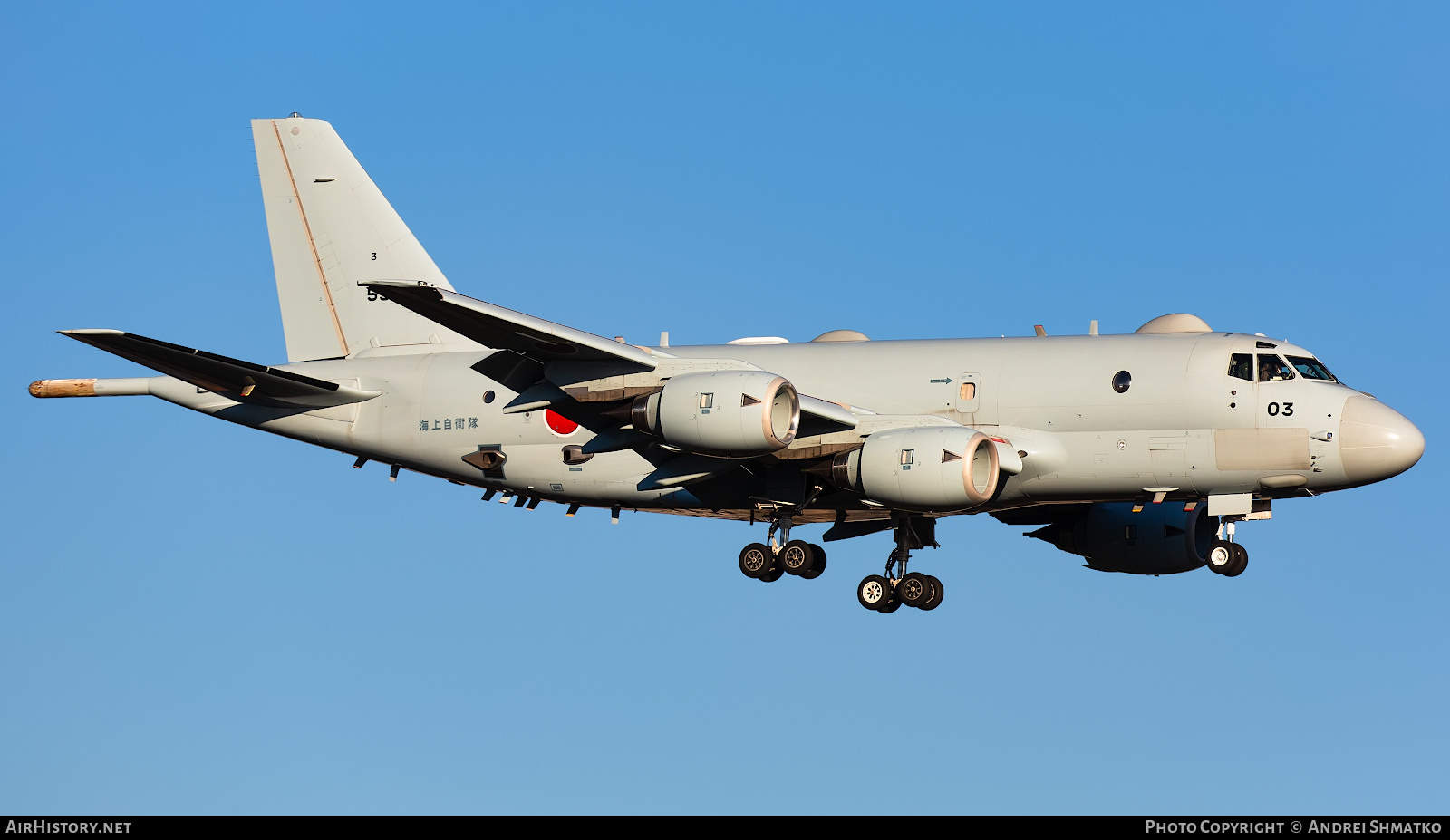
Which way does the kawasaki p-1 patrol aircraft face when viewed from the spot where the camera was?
facing the viewer and to the right of the viewer
